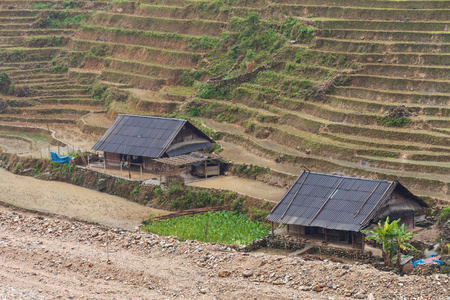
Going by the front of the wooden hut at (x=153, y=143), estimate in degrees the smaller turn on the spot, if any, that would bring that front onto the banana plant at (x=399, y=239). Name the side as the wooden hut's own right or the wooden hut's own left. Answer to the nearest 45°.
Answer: approximately 90° to the wooden hut's own left

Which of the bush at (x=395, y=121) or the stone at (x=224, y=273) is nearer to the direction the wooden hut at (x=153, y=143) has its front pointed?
the stone

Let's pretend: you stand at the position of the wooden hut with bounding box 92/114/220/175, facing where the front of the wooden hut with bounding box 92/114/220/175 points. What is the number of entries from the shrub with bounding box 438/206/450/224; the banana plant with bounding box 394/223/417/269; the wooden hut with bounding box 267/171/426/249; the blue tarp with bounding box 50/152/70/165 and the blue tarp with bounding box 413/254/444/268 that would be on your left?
4

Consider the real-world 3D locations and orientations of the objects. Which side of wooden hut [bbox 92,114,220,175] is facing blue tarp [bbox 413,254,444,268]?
left

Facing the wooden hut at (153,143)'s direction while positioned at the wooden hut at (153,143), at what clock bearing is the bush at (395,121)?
The bush is roughly at 8 o'clock from the wooden hut.

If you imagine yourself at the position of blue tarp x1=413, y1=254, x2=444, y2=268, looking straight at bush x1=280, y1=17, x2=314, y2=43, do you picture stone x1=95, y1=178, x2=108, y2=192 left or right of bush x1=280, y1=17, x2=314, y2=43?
left

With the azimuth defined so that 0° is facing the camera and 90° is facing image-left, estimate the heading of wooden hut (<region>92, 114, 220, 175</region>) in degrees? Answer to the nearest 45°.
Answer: approximately 45°

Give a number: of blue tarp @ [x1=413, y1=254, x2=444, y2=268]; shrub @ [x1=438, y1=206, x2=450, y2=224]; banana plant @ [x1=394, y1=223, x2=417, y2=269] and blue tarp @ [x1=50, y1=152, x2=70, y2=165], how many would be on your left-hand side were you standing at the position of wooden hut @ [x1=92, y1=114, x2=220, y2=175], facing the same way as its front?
3

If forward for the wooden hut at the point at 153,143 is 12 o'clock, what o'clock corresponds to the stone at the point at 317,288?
The stone is roughly at 10 o'clock from the wooden hut.

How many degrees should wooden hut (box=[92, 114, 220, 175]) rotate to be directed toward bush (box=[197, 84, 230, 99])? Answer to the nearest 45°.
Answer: approximately 180°

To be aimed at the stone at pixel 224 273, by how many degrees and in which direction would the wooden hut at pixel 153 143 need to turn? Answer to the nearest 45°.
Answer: approximately 45° to its left

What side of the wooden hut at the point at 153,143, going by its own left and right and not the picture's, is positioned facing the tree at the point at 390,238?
left

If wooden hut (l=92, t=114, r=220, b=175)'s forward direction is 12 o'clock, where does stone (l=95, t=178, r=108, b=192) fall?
The stone is roughly at 1 o'clock from the wooden hut.

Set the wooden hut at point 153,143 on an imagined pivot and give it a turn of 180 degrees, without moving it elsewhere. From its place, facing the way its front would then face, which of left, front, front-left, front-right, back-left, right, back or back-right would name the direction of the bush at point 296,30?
front

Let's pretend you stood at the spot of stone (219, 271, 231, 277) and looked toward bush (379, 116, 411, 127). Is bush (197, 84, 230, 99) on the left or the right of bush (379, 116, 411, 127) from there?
left
